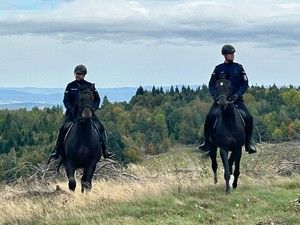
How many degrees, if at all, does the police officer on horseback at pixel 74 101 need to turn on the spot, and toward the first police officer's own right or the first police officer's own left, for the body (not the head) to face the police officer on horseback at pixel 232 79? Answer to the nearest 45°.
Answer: approximately 90° to the first police officer's own left

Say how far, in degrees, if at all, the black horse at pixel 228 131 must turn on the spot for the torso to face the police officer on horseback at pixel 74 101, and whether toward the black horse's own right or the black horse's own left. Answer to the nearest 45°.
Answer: approximately 90° to the black horse's own right

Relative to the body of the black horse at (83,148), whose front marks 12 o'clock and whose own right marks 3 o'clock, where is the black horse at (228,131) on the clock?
the black horse at (228,131) is roughly at 9 o'clock from the black horse at (83,148).

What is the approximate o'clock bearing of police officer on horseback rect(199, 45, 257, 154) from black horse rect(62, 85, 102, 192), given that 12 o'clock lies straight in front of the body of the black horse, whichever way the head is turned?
The police officer on horseback is roughly at 9 o'clock from the black horse.

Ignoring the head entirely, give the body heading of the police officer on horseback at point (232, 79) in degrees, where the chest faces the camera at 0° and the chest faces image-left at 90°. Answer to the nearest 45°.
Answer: approximately 0°

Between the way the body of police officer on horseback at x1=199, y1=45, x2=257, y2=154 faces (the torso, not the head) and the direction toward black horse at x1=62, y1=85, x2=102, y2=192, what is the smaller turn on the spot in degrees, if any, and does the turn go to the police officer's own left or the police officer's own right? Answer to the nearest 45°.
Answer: approximately 90° to the police officer's own right

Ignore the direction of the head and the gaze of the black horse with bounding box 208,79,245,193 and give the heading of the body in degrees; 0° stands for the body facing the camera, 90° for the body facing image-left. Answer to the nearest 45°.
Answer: approximately 0°
